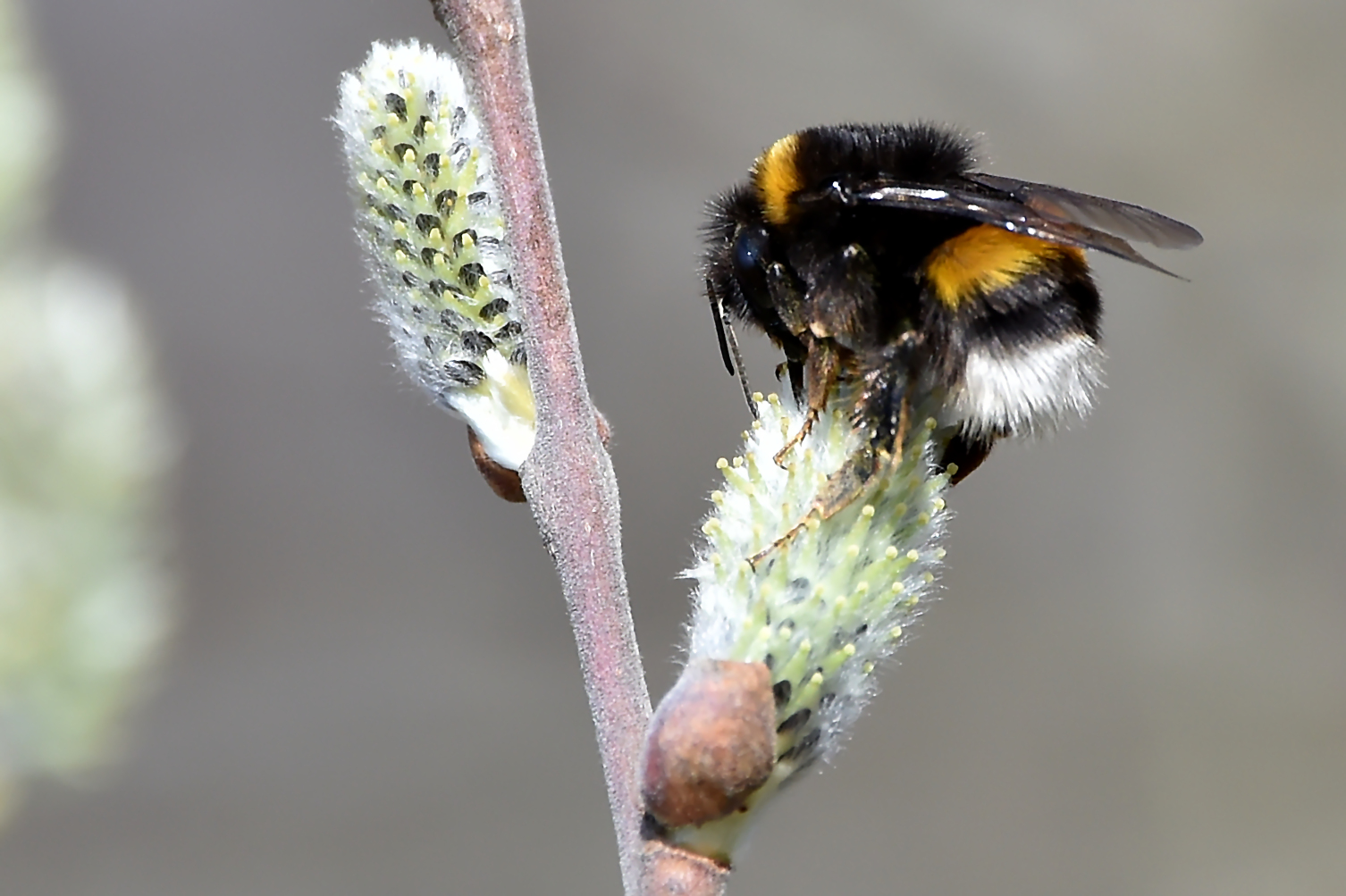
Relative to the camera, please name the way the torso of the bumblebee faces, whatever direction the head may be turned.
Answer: to the viewer's left
